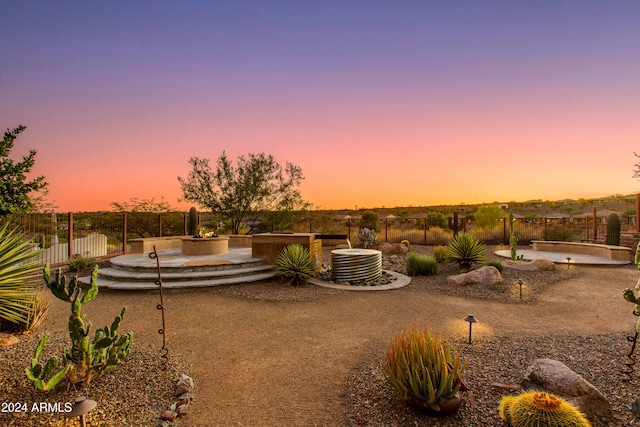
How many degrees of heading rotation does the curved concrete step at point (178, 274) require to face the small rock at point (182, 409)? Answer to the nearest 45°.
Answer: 0° — it already faces it

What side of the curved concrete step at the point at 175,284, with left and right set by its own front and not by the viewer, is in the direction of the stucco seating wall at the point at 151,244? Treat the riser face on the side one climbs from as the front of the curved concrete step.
back

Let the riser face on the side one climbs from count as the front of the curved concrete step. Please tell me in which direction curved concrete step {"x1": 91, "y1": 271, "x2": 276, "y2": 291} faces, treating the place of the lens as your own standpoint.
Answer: facing the viewer

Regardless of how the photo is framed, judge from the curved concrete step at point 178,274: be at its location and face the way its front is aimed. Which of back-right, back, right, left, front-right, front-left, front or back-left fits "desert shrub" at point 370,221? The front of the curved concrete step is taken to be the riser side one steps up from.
back-left

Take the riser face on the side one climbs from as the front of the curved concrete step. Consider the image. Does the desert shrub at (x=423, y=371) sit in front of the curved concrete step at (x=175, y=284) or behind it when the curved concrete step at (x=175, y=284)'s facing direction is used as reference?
in front

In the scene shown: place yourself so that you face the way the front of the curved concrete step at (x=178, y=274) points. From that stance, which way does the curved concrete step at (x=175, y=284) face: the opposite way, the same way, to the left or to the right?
the same way

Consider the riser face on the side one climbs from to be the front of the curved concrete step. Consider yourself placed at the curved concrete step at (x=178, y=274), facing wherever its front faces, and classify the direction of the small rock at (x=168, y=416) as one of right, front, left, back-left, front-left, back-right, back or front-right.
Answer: front

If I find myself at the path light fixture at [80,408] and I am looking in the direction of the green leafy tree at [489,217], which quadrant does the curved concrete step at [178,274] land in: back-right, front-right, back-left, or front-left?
front-left

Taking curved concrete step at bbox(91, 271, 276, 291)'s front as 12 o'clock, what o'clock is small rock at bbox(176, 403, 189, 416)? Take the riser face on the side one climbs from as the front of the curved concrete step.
The small rock is roughly at 12 o'clock from the curved concrete step.

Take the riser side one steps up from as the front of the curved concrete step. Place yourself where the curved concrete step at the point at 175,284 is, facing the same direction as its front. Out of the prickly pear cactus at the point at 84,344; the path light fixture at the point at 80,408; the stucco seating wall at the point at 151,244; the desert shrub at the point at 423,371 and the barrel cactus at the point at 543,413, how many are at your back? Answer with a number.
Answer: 1

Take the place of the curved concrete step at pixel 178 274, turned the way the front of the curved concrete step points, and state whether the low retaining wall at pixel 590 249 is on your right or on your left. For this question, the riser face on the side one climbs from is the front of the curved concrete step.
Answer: on your left

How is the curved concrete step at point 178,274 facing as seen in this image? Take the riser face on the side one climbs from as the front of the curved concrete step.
toward the camera

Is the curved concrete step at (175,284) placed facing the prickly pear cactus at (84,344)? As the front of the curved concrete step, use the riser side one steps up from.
yes

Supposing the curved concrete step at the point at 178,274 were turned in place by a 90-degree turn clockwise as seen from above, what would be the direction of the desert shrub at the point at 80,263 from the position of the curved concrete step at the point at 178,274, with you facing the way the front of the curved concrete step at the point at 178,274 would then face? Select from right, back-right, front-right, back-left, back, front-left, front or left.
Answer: front-right

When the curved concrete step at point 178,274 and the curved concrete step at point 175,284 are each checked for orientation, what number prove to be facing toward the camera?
2
